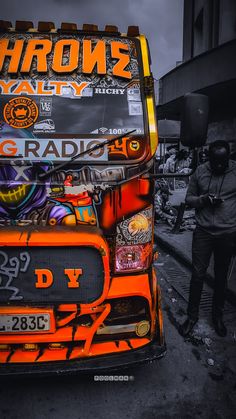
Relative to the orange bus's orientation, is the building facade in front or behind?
behind

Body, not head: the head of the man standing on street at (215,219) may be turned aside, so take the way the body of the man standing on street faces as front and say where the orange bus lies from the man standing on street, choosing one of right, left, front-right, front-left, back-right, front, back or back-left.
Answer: front-right

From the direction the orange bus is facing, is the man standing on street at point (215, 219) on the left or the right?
on its left

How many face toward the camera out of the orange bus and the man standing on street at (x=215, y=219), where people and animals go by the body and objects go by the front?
2

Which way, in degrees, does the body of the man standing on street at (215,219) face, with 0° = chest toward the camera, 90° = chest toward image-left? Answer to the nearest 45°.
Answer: approximately 0°

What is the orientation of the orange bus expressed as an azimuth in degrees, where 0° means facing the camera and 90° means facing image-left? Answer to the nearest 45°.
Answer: approximately 0°

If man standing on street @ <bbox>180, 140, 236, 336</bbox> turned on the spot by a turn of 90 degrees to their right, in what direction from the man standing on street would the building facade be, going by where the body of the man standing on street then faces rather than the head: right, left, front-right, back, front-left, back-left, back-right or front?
right
